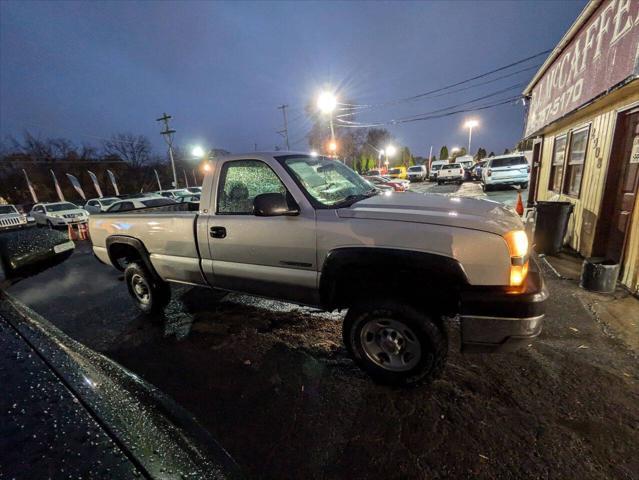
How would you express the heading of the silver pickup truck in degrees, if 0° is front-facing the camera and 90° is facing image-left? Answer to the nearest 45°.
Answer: approximately 315°

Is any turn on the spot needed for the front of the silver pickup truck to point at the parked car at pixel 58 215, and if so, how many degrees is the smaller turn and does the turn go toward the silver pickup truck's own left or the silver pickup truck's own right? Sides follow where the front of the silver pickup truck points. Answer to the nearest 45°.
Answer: approximately 180°

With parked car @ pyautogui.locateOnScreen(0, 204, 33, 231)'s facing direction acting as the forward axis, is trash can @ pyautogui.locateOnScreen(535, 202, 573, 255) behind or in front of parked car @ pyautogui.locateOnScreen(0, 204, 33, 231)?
in front

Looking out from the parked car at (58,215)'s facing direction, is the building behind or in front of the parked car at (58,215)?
in front

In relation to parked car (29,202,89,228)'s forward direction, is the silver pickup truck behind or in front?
in front

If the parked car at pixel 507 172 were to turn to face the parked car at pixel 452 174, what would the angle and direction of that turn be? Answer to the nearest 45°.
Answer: approximately 45° to its left

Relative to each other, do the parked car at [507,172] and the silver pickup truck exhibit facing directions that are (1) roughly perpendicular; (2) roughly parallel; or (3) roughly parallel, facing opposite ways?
roughly perpendicular

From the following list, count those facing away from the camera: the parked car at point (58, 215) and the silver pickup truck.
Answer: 0

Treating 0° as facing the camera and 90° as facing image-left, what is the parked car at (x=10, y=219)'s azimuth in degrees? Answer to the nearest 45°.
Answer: approximately 315°

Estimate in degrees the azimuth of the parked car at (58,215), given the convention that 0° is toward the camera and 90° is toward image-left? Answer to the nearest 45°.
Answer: approximately 315°

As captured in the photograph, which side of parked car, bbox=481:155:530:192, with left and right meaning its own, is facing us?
back

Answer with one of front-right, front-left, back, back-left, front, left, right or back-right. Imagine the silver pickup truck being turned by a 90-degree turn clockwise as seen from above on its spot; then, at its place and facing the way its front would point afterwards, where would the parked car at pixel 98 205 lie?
right
